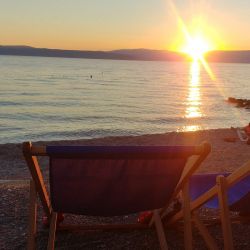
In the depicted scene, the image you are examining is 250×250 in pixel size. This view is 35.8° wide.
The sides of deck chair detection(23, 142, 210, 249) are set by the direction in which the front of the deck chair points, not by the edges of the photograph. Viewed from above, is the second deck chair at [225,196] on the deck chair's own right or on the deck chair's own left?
on the deck chair's own right

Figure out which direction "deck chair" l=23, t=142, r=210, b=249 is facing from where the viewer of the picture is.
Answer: facing away from the viewer
